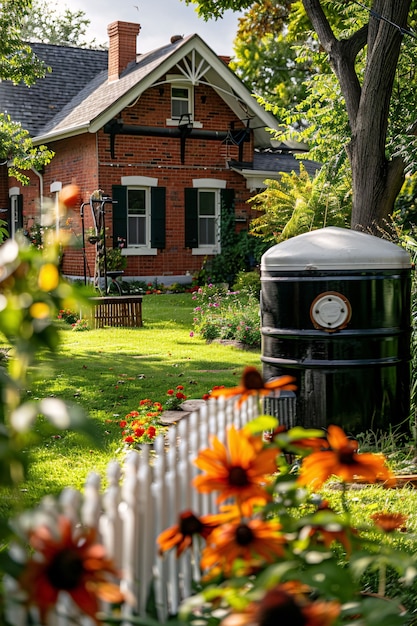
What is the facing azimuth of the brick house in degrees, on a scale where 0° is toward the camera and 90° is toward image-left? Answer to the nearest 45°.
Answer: approximately 0°

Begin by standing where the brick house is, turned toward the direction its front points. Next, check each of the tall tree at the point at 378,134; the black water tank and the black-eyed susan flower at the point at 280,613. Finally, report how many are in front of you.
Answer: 3

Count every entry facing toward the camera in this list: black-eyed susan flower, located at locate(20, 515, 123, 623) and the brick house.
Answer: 2

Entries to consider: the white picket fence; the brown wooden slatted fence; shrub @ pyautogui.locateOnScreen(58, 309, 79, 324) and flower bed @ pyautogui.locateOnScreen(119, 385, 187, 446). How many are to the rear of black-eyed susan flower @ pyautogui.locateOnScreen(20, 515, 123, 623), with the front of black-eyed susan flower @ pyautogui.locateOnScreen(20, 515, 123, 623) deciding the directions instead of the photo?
4

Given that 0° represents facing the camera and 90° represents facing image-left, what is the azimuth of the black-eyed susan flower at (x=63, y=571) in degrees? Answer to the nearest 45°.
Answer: approximately 0°

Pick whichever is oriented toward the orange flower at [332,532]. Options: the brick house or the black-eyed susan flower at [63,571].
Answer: the brick house

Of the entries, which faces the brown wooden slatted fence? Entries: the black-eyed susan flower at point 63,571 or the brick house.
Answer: the brick house

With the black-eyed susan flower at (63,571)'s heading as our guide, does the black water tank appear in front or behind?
behind

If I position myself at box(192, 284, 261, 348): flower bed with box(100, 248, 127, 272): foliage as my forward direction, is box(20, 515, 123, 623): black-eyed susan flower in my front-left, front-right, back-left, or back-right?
back-left

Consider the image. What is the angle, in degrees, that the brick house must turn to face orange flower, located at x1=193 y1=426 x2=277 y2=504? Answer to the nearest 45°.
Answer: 0° — it already faces it

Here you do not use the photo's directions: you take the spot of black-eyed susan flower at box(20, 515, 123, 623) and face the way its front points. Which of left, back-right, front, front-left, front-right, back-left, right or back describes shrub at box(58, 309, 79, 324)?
back

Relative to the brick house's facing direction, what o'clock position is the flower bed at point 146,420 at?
The flower bed is roughly at 12 o'clock from the brick house.

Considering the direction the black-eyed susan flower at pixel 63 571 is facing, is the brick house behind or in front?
behind

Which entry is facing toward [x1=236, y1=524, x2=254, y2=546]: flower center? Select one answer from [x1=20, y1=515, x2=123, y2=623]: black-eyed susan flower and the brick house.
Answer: the brick house

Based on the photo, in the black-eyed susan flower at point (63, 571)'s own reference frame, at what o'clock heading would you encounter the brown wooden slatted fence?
The brown wooden slatted fence is roughly at 6 o'clock from the black-eyed susan flower.

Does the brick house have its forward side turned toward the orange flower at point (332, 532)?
yes

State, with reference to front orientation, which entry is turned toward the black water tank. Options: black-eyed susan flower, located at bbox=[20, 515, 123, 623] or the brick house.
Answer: the brick house
